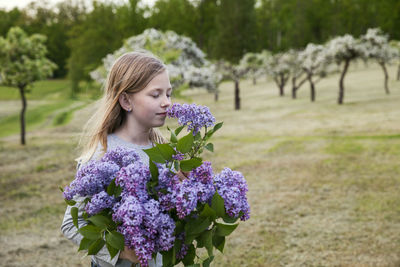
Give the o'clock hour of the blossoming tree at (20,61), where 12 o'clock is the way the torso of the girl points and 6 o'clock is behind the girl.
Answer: The blossoming tree is roughly at 7 o'clock from the girl.

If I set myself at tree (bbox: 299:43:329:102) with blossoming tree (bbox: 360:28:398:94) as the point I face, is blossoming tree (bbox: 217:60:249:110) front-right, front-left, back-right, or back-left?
back-right

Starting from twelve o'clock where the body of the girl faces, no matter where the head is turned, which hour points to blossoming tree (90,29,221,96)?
The blossoming tree is roughly at 8 o'clock from the girl.

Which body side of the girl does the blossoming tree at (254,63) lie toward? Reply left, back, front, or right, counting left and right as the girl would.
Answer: left

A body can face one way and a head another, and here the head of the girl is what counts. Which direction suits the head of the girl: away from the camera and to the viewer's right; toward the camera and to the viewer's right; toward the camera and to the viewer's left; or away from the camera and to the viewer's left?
toward the camera and to the viewer's right

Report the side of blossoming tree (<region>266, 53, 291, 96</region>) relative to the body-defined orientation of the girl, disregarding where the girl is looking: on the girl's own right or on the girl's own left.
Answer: on the girl's own left

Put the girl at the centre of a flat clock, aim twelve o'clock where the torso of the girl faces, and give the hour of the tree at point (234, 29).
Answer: The tree is roughly at 8 o'clock from the girl.

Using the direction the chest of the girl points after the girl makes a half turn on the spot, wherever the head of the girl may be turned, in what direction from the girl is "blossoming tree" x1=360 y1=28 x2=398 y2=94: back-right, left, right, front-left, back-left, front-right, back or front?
right

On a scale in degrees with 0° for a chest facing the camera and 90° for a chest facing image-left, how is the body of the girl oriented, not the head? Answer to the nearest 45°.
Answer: approximately 315°

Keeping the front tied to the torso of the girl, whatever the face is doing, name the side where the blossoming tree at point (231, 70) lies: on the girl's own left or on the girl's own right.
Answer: on the girl's own left

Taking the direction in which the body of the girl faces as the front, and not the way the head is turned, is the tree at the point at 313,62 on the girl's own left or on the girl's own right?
on the girl's own left
